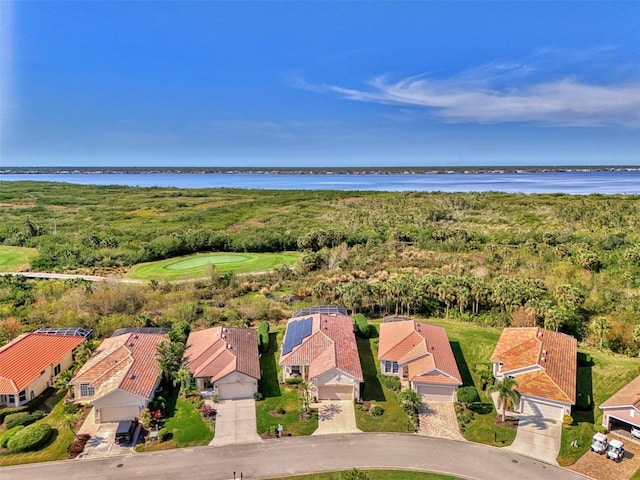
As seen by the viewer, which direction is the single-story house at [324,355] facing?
toward the camera

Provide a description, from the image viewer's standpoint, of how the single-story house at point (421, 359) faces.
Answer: facing the viewer

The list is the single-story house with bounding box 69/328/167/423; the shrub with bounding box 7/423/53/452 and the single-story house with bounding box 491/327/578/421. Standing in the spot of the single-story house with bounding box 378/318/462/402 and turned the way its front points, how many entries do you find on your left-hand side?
1

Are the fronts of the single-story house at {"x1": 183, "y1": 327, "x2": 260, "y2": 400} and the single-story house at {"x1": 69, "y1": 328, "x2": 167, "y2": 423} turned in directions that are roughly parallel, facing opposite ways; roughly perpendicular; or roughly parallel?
roughly parallel

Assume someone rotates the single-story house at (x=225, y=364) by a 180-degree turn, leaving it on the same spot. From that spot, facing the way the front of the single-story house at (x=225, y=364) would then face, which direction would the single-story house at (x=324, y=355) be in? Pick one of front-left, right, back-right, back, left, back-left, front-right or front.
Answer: right

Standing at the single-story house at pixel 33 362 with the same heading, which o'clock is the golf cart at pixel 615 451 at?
The golf cart is roughly at 9 o'clock from the single-story house.

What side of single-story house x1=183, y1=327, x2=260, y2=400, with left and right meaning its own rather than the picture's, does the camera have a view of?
front

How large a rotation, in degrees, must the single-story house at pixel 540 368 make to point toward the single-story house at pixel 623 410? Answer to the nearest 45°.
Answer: approximately 45° to its left

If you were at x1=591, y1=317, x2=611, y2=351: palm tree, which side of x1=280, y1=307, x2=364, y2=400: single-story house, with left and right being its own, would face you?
left

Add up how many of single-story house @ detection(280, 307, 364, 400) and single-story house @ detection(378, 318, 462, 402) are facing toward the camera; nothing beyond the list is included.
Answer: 2
